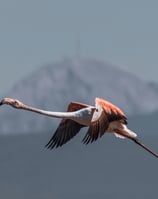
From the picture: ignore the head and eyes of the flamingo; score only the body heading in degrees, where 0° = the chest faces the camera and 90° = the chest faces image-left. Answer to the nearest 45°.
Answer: approximately 90°
